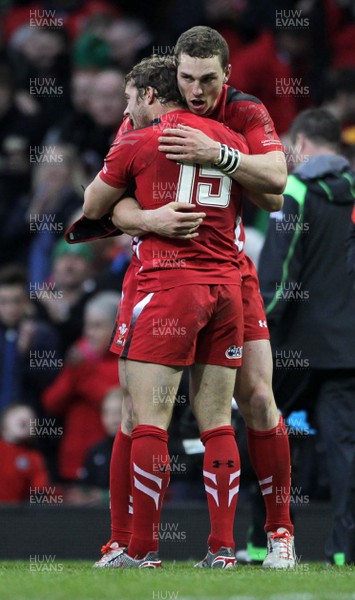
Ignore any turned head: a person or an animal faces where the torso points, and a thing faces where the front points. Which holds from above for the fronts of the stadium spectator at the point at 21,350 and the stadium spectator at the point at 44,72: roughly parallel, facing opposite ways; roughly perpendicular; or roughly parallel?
roughly parallel

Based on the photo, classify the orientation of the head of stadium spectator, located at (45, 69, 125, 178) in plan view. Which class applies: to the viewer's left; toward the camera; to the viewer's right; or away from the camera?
toward the camera

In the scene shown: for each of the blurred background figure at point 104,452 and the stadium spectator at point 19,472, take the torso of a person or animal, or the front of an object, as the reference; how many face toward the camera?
2

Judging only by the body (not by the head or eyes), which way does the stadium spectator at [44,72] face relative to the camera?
toward the camera

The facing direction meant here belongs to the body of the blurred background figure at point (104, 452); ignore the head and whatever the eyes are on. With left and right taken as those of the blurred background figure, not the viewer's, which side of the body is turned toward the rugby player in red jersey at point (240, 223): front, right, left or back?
front

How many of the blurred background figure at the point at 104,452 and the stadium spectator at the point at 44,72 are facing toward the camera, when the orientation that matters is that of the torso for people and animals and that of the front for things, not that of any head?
2

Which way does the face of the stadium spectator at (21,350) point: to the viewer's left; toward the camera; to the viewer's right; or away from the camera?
toward the camera

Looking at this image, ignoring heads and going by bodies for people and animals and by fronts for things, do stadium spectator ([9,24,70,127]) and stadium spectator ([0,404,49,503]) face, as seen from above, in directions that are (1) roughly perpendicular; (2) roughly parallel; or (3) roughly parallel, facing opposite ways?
roughly parallel

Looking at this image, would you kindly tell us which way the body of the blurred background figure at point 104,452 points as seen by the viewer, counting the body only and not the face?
toward the camera

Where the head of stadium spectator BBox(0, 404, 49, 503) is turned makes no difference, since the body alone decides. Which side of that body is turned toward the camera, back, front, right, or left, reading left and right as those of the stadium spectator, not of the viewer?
front

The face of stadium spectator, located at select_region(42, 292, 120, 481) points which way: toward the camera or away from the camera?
toward the camera

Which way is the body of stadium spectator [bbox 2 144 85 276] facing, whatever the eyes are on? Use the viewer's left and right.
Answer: facing the viewer
